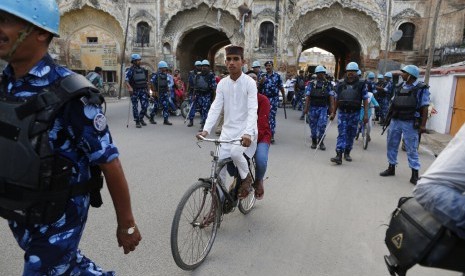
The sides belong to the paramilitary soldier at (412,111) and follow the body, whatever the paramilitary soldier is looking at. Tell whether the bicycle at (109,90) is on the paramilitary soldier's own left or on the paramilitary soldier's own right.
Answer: on the paramilitary soldier's own right

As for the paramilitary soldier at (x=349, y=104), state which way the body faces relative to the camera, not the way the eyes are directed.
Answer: toward the camera

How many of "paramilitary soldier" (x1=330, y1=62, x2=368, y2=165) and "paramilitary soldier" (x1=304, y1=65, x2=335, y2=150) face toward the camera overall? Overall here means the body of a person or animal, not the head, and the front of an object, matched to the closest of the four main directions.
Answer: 2

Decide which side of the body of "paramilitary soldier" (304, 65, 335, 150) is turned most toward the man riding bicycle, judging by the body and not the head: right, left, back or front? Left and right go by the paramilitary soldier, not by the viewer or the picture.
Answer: front

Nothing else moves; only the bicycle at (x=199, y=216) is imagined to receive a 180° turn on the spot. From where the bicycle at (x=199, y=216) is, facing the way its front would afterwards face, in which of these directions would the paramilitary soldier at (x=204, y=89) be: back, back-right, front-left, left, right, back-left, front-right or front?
front-left

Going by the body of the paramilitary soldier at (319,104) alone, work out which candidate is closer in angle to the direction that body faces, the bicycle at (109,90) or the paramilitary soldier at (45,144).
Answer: the paramilitary soldier

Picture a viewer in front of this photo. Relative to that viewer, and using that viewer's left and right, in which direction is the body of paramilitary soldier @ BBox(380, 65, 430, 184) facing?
facing the viewer and to the left of the viewer

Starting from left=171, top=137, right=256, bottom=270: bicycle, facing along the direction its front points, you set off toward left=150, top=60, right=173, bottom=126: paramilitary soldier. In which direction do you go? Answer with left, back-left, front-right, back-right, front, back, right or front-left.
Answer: back-right

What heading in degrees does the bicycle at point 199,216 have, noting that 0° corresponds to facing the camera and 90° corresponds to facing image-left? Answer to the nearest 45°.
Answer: approximately 45°

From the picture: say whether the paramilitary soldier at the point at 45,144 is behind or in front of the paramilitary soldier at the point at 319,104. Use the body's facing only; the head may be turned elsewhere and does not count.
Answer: in front
